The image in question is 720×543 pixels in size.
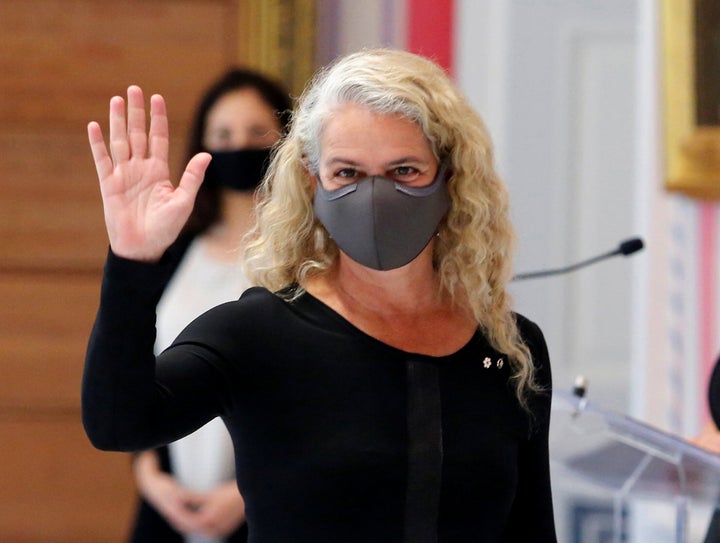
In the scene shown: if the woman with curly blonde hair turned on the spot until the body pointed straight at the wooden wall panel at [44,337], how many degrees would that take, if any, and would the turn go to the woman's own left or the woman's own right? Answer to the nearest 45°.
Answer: approximately 180°

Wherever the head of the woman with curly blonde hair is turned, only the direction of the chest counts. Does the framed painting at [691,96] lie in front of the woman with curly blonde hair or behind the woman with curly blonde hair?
behind

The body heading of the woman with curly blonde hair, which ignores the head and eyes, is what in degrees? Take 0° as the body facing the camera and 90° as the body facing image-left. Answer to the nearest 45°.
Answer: approximately 0°
